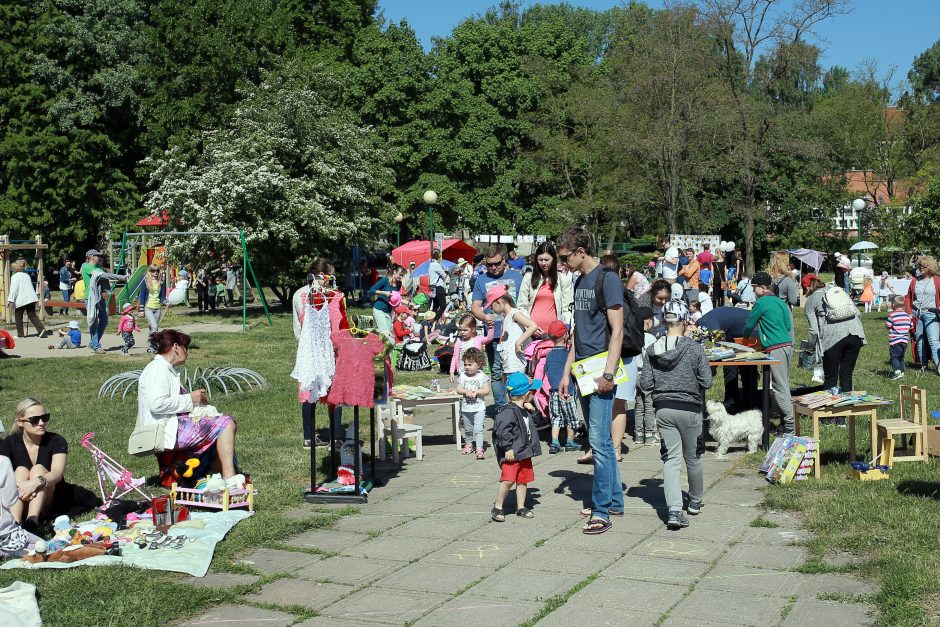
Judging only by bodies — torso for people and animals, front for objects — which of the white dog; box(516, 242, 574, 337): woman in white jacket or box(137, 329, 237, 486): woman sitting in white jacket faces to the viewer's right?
the woman sitting in white jacket

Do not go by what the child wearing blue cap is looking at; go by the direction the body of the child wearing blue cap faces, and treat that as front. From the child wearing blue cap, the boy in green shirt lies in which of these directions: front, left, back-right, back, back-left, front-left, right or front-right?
left

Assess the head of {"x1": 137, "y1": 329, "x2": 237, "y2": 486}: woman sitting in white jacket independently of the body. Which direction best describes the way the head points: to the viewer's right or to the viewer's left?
to the viewer's right

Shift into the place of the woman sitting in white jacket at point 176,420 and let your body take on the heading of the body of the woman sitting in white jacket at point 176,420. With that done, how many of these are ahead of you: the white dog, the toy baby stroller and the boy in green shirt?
2

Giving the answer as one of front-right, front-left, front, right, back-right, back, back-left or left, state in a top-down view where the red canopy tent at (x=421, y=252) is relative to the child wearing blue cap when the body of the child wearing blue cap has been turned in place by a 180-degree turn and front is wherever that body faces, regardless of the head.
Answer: front-right

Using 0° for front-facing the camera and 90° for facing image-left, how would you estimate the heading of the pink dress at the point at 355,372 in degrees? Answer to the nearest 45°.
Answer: approximately 0°

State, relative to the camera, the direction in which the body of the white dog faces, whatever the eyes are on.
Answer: to the viewer's left

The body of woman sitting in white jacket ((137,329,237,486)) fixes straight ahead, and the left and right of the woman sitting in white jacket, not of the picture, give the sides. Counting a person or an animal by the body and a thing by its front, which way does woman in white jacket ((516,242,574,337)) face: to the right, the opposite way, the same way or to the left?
to the right

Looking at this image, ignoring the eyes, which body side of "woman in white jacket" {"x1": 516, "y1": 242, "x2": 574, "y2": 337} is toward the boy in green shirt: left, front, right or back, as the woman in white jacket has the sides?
left

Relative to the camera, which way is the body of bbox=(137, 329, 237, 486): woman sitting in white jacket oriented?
to the viewer's right

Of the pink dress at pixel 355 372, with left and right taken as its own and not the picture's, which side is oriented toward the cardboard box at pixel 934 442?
left

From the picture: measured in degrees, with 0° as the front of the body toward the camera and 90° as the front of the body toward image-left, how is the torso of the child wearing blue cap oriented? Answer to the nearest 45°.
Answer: approximately 315°

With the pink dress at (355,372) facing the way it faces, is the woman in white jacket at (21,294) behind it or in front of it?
behind
